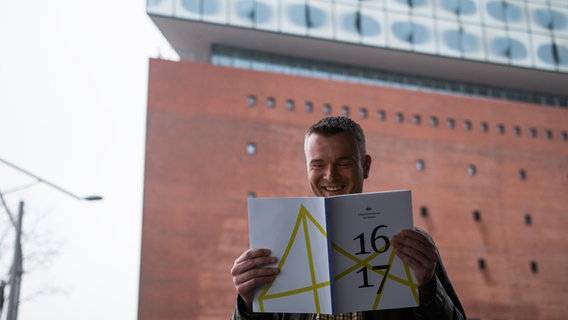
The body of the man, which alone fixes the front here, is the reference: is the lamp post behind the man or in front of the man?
behind

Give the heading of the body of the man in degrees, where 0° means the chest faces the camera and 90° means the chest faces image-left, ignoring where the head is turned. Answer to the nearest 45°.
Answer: approximately 0°

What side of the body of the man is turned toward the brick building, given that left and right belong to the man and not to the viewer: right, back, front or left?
back
